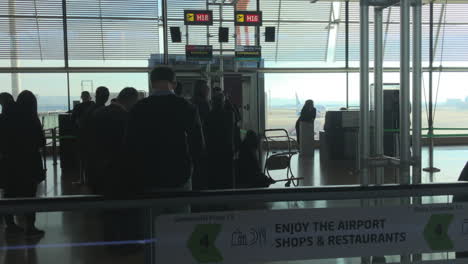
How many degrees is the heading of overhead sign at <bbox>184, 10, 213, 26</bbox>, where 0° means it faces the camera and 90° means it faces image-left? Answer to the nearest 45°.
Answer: approximately 0°

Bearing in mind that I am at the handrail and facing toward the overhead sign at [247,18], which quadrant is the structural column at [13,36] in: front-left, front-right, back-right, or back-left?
front-left

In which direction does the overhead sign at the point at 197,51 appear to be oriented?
toward the camera

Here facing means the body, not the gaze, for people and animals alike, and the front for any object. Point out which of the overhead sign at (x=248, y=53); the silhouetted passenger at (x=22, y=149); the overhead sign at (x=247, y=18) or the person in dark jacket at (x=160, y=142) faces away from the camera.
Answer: the person in dark jacket

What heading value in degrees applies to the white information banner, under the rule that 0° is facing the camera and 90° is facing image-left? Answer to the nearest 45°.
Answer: approximately 0°

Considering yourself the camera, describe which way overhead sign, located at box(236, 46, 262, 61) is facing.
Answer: facing the viewer

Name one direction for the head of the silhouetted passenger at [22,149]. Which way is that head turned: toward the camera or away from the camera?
away from the camera

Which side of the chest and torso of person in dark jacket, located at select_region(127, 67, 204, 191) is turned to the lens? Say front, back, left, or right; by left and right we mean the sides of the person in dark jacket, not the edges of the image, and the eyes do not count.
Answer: back

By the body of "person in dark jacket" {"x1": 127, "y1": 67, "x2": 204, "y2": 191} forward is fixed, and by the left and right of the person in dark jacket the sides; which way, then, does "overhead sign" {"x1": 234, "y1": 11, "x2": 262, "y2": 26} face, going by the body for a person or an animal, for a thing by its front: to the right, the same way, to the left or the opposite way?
the opposite way
